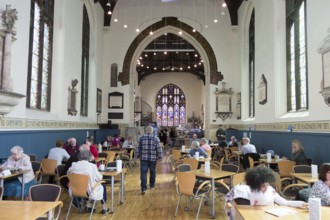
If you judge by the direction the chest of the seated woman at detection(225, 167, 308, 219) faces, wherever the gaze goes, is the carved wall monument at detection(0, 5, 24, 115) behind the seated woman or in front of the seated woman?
behind

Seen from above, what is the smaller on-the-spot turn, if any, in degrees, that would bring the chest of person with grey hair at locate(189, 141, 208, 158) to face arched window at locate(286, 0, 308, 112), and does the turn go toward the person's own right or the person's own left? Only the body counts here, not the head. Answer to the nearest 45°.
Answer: approximately 90° to the person's own left

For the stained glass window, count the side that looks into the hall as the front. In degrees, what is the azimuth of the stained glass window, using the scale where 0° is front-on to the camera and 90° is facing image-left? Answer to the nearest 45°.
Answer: approximately 0°

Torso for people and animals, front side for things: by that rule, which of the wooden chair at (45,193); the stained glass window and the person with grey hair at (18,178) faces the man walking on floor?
the stained glass window
